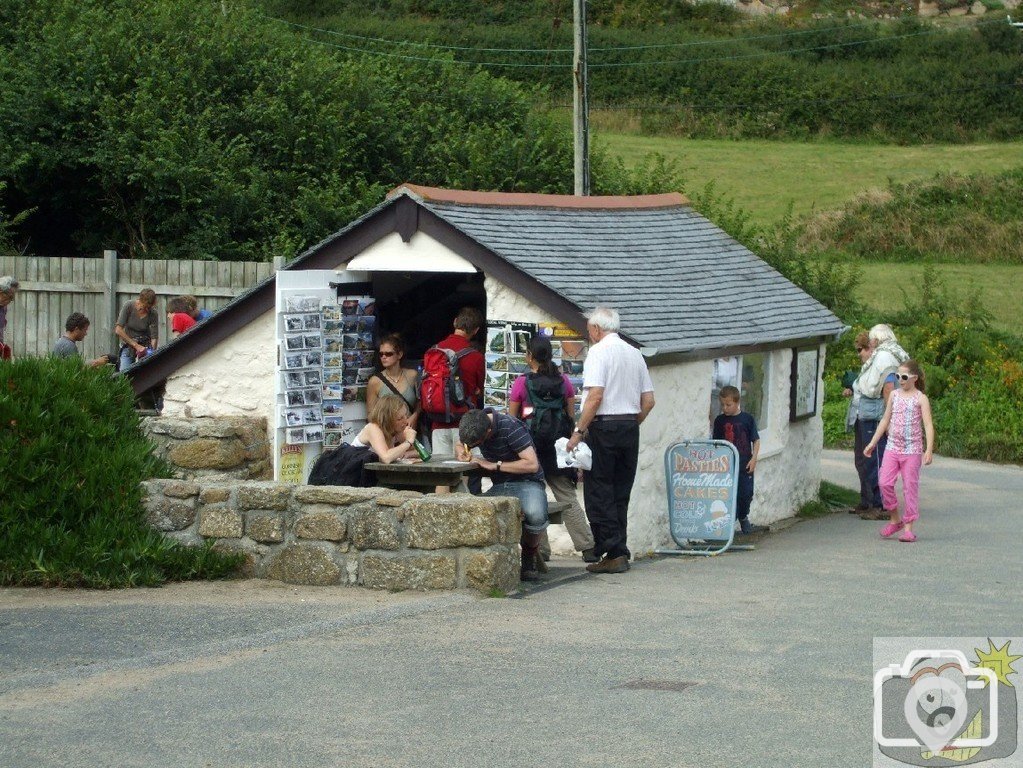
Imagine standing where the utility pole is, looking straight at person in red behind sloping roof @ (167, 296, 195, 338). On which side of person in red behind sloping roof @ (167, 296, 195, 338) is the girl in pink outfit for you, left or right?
left

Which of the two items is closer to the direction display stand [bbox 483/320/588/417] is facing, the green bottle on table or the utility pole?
the green bottle on table

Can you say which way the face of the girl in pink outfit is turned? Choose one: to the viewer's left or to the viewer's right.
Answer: to the viewer's left

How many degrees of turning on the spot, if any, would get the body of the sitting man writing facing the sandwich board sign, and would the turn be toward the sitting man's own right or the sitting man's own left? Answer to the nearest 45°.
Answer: approximately 180°

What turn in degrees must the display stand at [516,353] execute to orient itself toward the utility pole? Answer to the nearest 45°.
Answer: approximately 180°

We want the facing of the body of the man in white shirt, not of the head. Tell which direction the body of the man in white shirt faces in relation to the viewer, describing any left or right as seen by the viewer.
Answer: facing away from the viewer and to the left of the viewer

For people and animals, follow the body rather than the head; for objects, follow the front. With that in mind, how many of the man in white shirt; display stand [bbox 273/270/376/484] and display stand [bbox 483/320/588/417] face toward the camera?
2

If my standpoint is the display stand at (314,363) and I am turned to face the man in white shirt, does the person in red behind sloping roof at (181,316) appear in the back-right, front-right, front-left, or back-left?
back-left

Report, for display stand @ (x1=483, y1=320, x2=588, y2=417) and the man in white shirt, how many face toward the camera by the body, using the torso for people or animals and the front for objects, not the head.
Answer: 1

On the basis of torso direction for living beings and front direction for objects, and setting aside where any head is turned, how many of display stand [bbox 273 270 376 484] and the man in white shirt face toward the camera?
1
